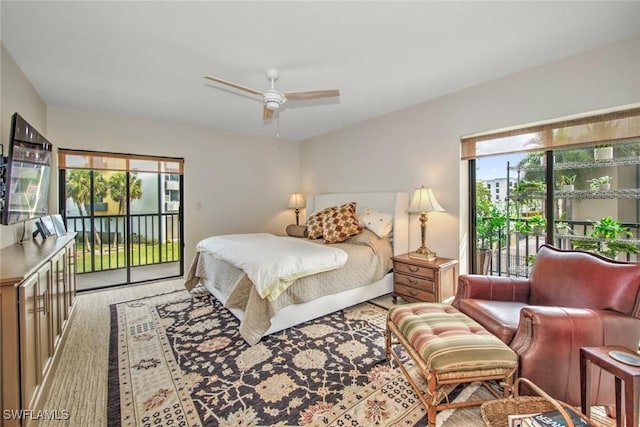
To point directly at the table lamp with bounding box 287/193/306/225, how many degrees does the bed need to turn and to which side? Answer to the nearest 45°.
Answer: approximately 135° to its right

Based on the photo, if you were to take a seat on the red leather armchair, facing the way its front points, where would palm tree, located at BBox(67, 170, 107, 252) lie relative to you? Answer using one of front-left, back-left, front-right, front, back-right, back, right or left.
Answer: front-right

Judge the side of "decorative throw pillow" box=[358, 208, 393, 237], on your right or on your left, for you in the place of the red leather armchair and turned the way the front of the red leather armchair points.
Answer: on your right

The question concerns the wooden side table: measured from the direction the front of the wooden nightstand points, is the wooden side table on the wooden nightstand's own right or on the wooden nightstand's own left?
on the wooden nightstand's own left

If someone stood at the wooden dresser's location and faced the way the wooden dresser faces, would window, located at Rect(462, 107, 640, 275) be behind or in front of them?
in front

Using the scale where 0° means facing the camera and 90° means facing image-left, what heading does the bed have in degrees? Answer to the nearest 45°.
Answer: approximately 45°

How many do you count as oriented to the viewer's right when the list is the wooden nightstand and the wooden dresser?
1

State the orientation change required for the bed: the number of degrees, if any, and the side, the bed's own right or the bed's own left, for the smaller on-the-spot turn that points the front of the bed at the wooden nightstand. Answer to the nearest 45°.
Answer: approximately 135° to the bed's own left

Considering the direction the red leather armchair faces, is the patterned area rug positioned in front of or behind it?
in front

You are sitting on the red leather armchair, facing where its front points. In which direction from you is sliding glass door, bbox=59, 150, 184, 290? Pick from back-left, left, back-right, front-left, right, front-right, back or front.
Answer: front-right

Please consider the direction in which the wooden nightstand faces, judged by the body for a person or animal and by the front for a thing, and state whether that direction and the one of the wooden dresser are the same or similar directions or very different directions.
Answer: very different directions

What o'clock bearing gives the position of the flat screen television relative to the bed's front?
The flat screen television is roughly at 1 o'clock from the bed.
